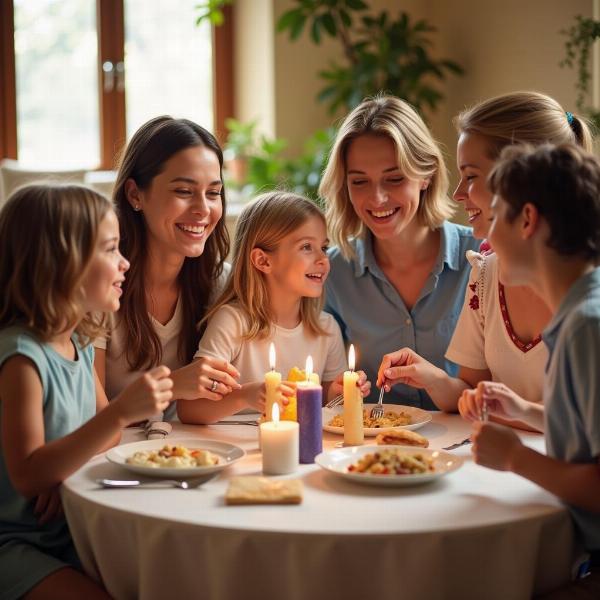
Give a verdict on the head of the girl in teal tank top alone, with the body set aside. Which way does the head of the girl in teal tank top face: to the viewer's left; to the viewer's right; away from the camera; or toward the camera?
to the viewer's right

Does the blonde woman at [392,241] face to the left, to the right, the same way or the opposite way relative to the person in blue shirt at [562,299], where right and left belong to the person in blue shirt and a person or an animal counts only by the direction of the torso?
to the left

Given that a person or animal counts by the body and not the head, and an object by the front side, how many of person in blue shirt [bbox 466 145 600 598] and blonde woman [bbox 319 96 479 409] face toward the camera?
1

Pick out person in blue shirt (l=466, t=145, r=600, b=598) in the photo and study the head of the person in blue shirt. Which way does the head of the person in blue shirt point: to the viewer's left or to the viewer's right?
to the viewer's left

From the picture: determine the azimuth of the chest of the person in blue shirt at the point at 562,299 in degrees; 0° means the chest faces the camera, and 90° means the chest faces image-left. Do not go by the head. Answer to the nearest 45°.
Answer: approximately 90°
